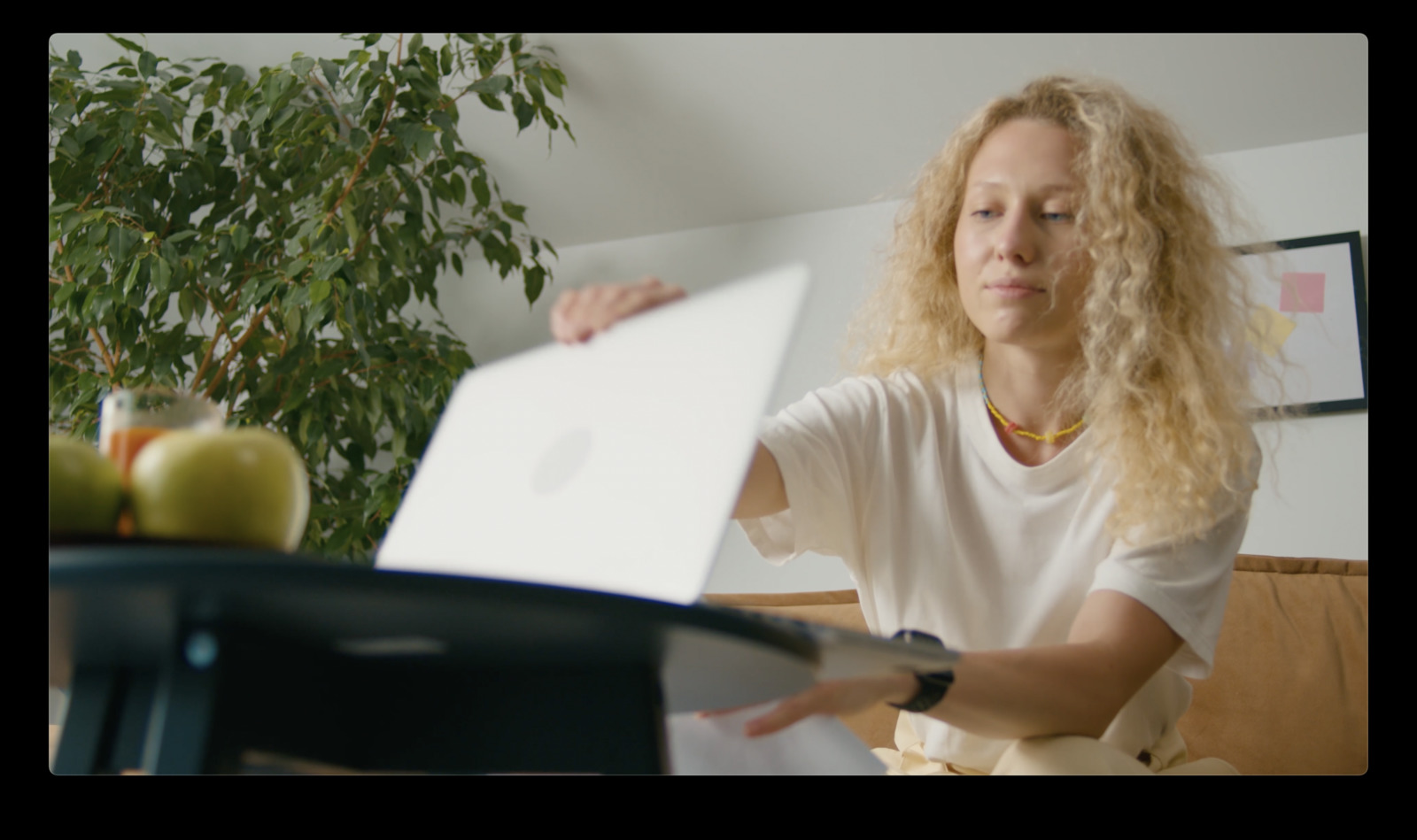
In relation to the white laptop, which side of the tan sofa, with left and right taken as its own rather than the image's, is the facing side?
front

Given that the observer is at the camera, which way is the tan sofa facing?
facing the viewer

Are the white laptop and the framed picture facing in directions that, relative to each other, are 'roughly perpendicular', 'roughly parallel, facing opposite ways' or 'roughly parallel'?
roughly parallel, facing opposite ways

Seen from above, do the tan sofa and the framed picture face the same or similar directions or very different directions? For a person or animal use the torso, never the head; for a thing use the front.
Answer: same or similar directions

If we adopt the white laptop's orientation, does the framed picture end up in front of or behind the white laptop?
in front

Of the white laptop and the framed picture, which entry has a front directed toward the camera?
the framed picture

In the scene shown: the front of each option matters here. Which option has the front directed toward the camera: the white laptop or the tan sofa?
the tan sofa

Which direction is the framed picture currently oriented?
toward the camera

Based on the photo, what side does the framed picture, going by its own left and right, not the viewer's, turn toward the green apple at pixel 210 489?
front

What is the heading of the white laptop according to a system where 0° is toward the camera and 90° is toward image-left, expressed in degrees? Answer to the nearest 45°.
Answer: approximately 225°
